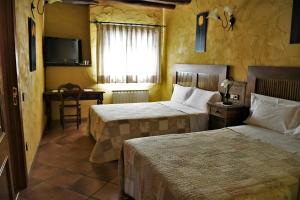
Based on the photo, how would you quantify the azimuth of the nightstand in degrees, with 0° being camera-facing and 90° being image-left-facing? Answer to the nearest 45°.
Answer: approximately 45°

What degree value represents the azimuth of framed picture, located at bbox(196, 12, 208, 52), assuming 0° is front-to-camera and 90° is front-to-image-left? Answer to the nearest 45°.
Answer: approximately 45°

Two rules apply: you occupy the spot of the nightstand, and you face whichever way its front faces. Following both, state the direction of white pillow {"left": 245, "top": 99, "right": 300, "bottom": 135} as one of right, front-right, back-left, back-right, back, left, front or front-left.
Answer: left

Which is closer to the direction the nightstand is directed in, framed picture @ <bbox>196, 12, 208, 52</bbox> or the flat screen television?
the flat screen television

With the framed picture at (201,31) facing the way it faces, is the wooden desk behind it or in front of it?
in front

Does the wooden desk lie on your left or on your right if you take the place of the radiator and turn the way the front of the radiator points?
on your right

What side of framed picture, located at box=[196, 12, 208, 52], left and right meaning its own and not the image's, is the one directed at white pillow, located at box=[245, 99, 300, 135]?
left

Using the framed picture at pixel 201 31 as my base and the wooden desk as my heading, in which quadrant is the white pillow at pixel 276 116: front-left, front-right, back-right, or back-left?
back-left
